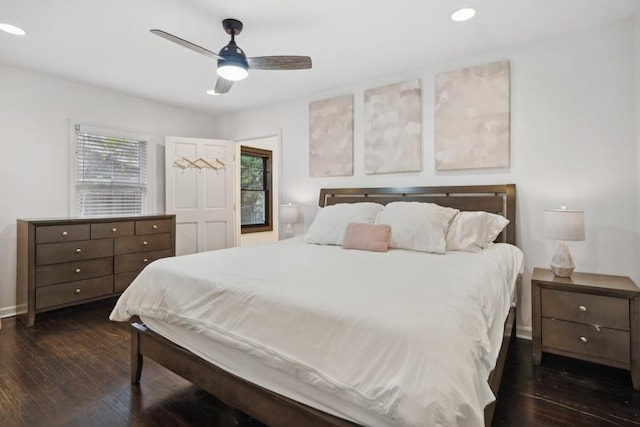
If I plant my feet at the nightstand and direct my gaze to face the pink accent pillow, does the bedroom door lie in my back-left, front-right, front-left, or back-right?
front-right

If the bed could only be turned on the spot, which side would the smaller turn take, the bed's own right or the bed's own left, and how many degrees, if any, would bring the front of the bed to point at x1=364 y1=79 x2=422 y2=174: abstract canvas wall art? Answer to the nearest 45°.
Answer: approximately 135° to the bed's own right

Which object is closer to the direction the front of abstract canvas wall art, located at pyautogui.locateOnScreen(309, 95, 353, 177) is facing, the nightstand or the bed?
the bed

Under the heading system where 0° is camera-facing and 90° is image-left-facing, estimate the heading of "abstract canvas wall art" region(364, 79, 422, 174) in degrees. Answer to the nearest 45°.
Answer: approximately 45°

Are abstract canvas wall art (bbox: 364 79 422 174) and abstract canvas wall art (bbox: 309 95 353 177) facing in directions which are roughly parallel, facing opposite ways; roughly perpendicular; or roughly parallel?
roughly parallel

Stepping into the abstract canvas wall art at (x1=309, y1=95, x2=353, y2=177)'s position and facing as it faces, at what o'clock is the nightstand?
The nightstand is roughly at 9 o'clock from the abstract canvas wall art.

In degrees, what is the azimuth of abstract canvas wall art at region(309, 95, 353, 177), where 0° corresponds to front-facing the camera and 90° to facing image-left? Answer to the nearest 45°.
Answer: approximately 45°

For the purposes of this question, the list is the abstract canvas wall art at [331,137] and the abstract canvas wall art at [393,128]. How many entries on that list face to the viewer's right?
0

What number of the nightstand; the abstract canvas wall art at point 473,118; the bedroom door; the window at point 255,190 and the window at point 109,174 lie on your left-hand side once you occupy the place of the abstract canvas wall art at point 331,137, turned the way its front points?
2

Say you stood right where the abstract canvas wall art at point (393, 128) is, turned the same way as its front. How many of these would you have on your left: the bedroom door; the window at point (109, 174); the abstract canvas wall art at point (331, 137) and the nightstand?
1

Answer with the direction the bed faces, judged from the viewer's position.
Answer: facing the viewer and to the left of the viewer

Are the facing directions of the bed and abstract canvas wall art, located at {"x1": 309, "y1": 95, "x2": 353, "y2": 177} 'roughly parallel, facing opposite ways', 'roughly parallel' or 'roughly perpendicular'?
roughly parallel

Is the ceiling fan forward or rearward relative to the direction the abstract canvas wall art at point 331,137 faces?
forward
